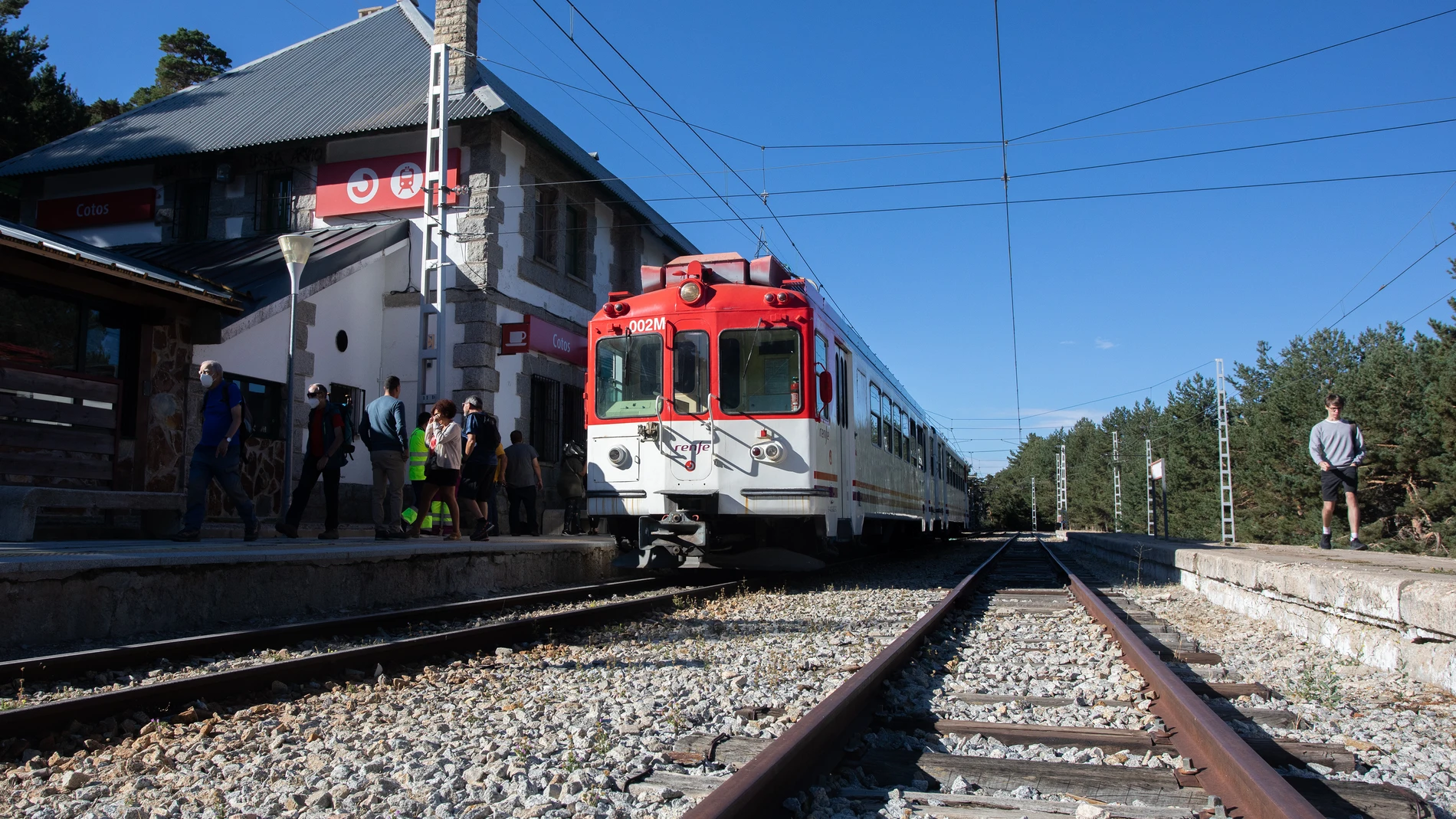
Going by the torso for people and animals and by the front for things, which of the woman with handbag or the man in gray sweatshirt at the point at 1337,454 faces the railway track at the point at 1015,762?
the man in gray sweatshirt

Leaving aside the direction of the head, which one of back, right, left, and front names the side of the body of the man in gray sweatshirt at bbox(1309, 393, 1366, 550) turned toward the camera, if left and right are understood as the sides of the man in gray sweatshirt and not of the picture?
front

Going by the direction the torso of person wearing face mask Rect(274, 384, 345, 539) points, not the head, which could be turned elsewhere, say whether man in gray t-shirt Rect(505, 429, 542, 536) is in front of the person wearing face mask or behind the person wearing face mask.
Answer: behind

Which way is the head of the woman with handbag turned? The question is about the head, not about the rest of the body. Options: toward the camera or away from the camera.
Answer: toward the camera

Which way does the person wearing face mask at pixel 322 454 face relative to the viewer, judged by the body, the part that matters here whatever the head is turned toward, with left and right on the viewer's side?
facing the viewer and to the left of the viewer

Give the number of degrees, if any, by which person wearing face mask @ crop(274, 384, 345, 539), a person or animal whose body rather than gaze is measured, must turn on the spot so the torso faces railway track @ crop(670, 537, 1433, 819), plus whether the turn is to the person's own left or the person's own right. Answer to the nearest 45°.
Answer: approximately 45° to the person's own left

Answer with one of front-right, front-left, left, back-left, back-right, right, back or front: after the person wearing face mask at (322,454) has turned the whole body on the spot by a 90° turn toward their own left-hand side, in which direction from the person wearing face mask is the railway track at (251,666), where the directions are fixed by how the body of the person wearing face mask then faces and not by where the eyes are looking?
front-right

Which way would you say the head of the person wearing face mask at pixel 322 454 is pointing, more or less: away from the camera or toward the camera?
toward the camera

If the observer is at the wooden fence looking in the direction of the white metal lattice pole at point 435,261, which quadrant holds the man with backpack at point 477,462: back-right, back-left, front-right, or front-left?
front-right

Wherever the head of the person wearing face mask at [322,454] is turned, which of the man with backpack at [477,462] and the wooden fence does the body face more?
the wooden fence

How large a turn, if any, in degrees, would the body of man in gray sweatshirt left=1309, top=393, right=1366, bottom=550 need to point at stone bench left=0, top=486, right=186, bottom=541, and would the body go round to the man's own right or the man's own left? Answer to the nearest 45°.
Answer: approximately 45° to the man's own right
